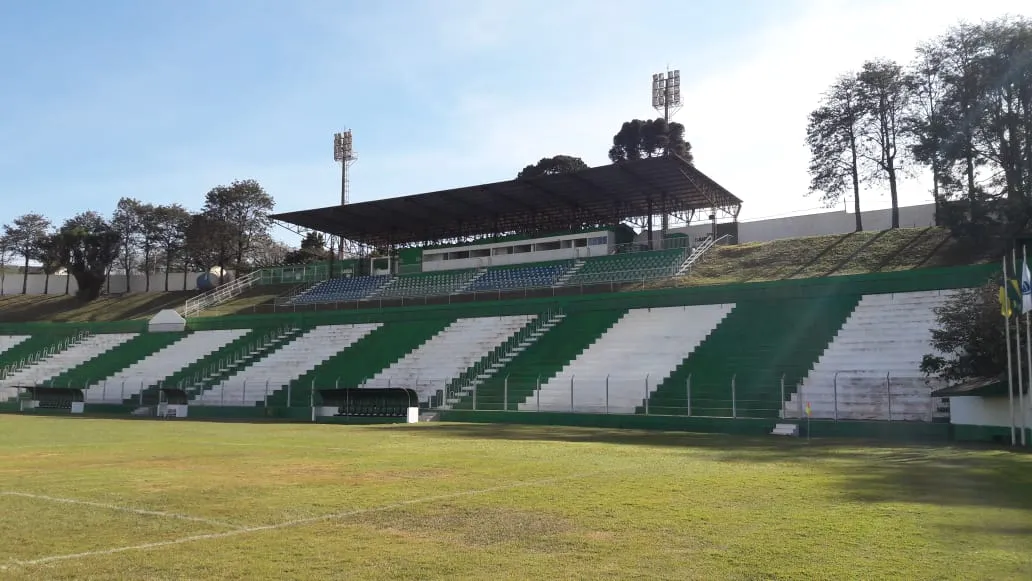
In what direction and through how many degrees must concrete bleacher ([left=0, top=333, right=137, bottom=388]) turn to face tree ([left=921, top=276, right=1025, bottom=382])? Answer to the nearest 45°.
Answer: approximately 90° to its left

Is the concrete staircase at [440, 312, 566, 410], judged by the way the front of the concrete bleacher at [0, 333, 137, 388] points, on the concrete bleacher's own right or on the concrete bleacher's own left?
on the concrete bleacher's own left

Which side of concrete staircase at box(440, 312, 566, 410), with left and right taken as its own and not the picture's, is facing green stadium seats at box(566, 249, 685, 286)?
back

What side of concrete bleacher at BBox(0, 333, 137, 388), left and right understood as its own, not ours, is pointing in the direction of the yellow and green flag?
left

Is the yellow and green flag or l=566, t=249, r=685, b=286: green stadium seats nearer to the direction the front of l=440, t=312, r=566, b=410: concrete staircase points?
the yellow and green flag

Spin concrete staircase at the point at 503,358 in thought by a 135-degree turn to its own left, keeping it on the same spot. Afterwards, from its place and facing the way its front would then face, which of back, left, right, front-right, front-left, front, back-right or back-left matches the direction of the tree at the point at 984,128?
front

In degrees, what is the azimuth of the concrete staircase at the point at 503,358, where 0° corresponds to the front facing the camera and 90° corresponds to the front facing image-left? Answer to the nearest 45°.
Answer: approximately 45°

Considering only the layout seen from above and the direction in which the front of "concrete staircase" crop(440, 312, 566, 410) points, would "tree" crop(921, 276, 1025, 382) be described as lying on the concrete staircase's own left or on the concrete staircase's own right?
on the concrete staircase's own left

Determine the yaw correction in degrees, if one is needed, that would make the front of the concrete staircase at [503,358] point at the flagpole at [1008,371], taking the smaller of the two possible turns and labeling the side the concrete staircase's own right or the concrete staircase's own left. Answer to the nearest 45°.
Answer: approximately 90° to the concrete staircase's own left

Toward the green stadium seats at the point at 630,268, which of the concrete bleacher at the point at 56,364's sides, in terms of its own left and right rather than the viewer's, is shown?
left

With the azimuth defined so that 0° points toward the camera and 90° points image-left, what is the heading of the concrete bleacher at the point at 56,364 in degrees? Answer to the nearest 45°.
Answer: approximately 45°
